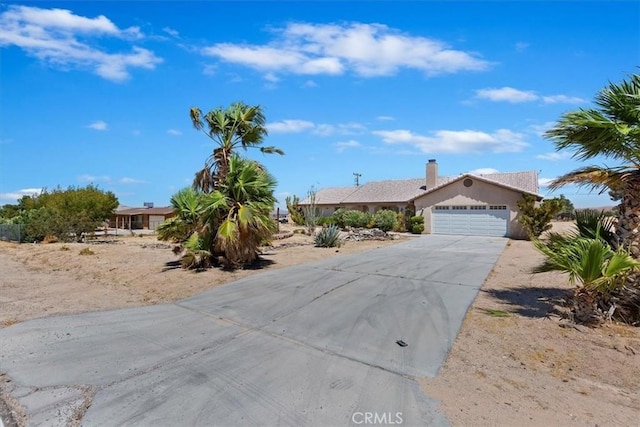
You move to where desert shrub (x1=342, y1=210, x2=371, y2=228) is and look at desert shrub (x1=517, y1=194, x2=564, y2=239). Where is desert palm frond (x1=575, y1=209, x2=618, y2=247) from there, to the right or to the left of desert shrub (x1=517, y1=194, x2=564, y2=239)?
right

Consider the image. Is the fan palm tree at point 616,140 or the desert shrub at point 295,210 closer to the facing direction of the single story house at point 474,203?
the fan palm tree

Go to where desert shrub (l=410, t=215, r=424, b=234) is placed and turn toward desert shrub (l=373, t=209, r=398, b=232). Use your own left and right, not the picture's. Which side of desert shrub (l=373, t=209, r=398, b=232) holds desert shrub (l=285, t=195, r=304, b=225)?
right

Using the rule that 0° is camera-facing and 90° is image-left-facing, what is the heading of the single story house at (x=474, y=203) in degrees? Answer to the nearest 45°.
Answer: approximately 0°

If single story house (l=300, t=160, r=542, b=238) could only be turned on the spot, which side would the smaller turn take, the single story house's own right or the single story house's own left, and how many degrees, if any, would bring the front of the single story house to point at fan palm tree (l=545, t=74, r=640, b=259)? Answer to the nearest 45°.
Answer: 0° — it already faces it

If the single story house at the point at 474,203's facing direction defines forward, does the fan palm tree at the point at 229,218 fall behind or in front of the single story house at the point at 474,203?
in front

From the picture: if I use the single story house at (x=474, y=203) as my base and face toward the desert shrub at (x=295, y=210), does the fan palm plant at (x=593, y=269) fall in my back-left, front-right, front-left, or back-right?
back-left

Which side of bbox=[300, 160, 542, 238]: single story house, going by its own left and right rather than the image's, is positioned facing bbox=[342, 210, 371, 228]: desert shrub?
right

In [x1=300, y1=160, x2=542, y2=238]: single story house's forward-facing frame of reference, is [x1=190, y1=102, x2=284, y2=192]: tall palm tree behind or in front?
in front

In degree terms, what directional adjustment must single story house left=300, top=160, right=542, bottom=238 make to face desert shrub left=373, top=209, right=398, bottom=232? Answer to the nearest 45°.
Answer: approximately 90° to its right

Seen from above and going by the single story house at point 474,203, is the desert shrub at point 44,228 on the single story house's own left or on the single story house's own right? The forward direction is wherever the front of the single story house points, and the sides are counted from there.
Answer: on the single story house's own right

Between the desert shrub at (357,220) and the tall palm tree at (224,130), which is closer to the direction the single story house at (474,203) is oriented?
the tall palm tree
